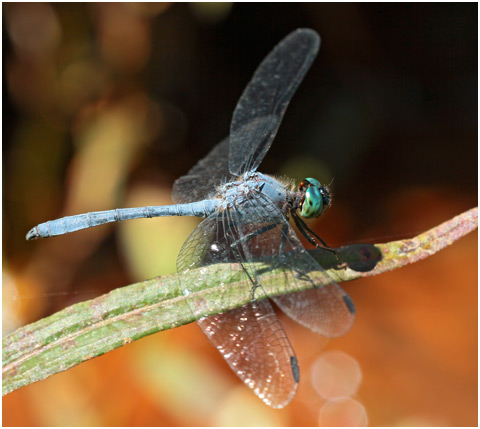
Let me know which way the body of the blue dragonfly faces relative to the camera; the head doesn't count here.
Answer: to the viewer's right
